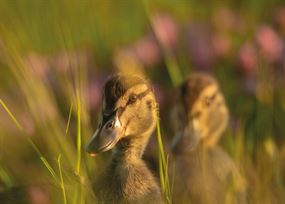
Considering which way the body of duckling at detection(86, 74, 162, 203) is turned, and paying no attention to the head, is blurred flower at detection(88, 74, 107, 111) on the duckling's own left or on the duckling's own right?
on the duckling's own right

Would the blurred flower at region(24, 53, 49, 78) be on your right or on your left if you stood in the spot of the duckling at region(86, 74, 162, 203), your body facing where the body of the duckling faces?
on your right

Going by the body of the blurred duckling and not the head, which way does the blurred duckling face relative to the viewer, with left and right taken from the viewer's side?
facing the viewer and to the left of the viewer

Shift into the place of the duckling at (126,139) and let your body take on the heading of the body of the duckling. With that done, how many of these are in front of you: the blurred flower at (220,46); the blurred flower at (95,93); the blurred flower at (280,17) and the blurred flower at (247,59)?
0

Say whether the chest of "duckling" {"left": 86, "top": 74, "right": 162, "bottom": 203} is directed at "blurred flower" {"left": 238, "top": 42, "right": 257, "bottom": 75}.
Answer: no

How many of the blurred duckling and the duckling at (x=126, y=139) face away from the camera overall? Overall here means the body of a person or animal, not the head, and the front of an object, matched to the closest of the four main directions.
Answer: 0

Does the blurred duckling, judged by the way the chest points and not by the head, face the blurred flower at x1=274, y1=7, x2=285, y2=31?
no

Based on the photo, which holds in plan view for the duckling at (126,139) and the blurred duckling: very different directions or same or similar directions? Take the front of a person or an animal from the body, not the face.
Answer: same or similar directions

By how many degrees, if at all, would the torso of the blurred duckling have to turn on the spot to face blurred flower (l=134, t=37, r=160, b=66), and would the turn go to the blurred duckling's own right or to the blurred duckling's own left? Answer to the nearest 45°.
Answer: approximately 135° to the blurred duckling's own right

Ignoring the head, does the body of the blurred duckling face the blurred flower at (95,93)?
no

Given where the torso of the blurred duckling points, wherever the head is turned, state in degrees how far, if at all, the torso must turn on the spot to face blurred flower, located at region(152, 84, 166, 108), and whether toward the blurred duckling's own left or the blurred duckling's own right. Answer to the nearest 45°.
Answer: approximately 135° to the blurred duckling's own right

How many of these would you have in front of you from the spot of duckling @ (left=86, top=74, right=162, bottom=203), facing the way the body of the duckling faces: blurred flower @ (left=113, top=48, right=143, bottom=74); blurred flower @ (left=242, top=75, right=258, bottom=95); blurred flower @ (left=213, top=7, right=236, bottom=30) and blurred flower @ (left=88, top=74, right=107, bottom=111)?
0

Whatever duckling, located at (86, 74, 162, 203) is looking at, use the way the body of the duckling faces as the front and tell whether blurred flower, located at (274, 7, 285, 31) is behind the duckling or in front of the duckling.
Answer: behind
